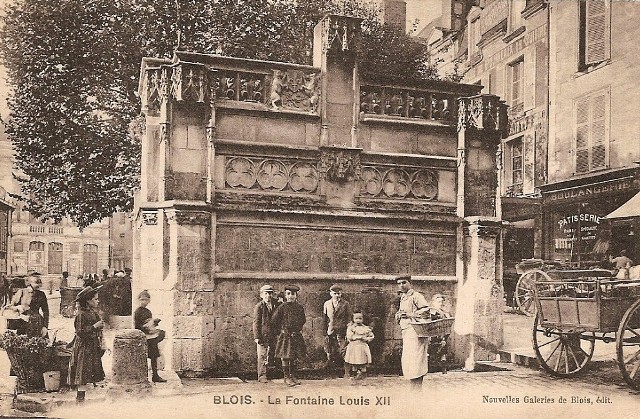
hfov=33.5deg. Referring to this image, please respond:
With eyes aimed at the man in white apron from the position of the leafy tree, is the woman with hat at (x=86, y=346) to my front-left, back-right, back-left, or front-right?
front-right

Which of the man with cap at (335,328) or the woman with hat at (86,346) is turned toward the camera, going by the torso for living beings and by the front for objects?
the man with cap

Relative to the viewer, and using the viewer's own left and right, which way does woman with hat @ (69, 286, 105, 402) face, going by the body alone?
facing to the right of the viewer

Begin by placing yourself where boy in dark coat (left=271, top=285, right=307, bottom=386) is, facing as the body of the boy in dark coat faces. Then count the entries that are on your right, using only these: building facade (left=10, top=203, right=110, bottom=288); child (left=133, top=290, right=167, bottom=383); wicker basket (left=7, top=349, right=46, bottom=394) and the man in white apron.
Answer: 3

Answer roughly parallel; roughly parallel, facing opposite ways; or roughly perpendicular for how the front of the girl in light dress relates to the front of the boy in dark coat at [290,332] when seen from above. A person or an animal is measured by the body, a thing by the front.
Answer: roughly parallel

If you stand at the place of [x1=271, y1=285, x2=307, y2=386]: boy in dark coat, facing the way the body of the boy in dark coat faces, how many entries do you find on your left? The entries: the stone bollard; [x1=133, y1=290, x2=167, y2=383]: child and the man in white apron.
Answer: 1

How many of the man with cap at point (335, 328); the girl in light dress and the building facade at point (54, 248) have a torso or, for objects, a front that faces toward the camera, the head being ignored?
3

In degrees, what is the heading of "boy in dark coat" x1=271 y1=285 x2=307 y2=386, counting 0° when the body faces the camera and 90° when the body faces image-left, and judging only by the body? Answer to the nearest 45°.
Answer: approximately 0°

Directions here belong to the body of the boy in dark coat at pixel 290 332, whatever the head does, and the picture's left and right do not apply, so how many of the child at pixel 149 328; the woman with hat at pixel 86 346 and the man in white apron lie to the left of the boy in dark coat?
1

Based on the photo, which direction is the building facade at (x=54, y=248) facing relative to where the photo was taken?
toward the camera

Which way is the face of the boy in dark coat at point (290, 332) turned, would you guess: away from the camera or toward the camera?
toward the camera
